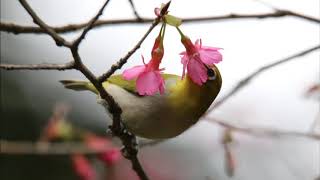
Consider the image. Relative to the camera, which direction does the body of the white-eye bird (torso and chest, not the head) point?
to the viewer's right

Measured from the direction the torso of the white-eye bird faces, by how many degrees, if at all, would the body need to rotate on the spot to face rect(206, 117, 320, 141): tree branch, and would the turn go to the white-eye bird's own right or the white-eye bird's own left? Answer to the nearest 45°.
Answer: approximately 45° to the white-eye bird's own left
